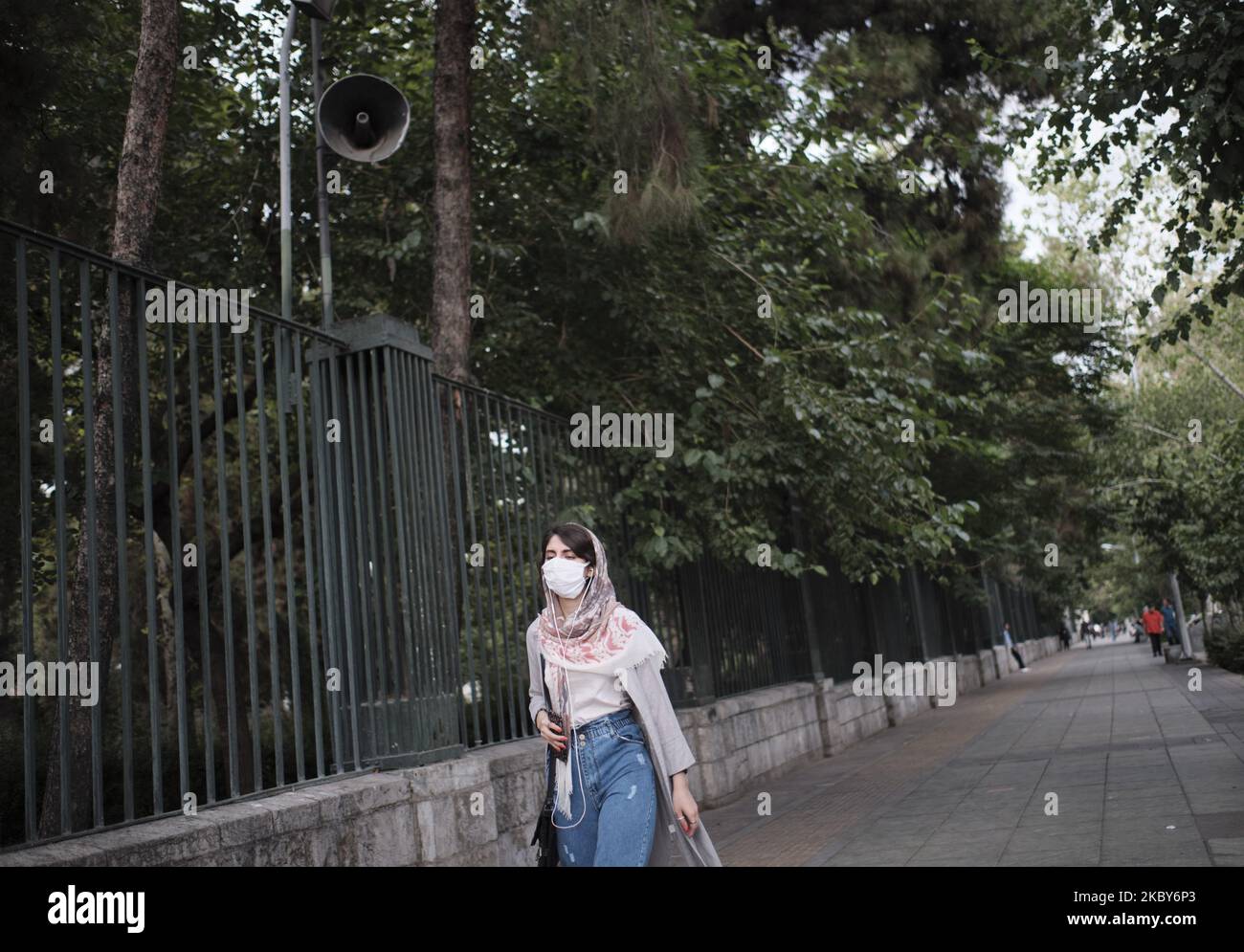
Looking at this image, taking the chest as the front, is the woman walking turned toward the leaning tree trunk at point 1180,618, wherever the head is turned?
no

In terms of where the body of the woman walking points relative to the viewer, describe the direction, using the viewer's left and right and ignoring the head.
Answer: facing the viewer and to the left of the viewer

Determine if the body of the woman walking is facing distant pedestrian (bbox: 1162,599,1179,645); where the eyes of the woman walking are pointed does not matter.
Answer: no

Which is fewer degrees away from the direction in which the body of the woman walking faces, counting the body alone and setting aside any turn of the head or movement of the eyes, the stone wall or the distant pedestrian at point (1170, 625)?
the stone wall

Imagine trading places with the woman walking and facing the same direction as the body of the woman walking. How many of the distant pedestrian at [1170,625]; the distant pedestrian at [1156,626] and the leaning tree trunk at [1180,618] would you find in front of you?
0
